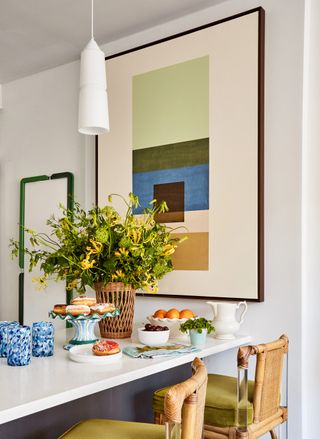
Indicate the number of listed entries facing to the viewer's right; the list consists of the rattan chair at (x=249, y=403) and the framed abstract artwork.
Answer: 0

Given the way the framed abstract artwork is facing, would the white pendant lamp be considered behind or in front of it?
in front

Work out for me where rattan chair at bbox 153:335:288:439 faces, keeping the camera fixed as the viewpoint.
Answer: facing away from the viewer and to the left of the viewer

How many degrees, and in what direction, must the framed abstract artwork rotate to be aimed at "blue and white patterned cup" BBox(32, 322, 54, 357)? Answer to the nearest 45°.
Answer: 0° — it already faces it

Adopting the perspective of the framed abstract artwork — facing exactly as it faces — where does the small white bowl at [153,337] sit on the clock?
The small white bowl is roughly at 11 o'clock from the framed abstract artwork.

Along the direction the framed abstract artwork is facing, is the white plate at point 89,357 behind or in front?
in front
